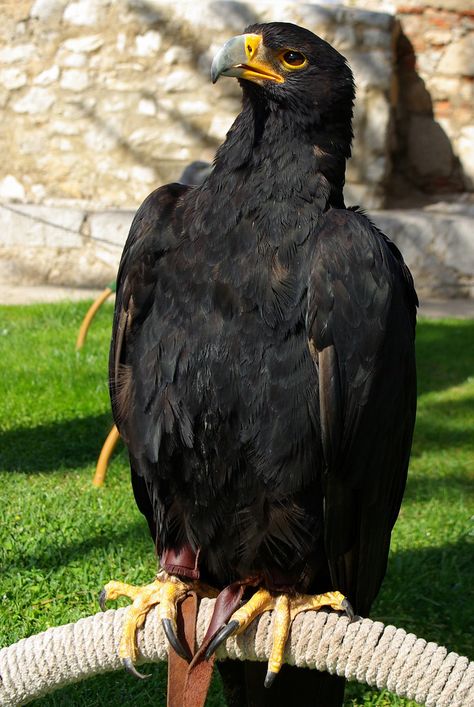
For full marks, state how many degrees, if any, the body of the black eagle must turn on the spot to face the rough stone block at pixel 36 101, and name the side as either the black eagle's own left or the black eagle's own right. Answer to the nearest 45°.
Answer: approximately 135° to the black eagle's own right

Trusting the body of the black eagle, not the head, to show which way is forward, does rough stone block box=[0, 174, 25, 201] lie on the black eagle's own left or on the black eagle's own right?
on the black eagle's own right

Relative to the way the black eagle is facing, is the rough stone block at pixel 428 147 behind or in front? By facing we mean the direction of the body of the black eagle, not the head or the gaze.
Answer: behind

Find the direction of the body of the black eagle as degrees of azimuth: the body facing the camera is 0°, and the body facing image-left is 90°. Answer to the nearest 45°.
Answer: approximately 45°

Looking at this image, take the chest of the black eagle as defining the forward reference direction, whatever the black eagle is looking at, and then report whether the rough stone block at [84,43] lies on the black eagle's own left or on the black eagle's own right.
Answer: on the black eagle's own right

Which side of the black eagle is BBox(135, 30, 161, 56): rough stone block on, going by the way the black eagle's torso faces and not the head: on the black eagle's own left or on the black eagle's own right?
on the black eagle's own right

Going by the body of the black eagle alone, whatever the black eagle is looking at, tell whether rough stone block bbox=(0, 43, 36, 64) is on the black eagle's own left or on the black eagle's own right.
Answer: on the black eagle's own right

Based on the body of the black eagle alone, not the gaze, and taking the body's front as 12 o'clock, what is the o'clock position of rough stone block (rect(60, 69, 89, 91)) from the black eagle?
The rough stone block is roughly at 4 o'clock from the black eagle.

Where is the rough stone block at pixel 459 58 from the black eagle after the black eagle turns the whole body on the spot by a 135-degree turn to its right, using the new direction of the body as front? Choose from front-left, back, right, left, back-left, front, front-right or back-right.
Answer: front

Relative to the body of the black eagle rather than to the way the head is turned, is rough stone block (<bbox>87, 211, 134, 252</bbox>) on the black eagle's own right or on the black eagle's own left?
on the black eagle's own right

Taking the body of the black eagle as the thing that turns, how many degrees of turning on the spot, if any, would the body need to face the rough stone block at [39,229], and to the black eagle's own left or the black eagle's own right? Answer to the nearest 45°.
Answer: approximately 135° to the black eagle's own right

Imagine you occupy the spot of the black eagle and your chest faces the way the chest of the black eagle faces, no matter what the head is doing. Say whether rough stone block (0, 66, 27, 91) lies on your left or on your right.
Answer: on your right

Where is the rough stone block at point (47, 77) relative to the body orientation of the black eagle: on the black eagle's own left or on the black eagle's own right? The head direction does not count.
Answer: on the black eagle's own right

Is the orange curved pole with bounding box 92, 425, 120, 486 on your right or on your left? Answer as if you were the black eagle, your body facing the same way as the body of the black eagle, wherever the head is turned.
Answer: on your right
